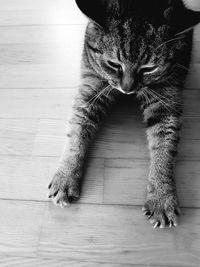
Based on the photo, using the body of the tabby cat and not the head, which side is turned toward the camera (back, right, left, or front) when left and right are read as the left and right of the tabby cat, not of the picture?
front
